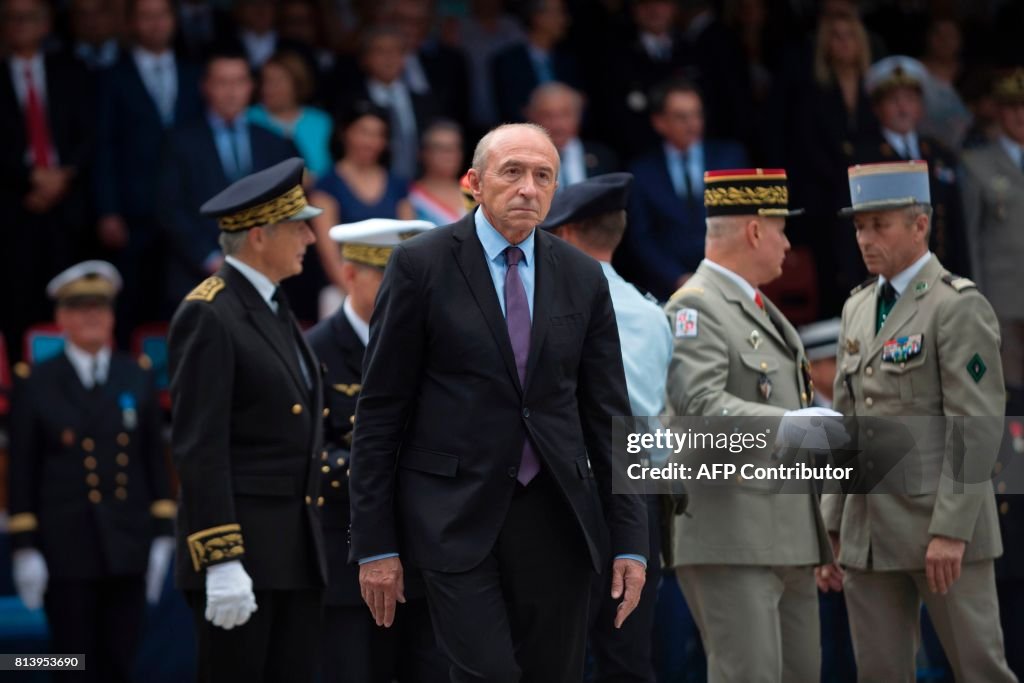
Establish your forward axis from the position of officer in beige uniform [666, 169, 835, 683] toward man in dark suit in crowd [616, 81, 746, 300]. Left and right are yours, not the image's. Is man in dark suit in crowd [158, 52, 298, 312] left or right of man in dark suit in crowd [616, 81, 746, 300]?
left

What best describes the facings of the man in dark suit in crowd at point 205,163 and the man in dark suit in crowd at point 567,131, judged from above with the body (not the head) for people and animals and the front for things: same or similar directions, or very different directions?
same or similar directions

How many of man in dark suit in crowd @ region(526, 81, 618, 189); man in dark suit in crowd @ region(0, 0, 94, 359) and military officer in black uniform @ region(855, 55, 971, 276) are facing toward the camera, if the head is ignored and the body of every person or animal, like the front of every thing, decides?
3

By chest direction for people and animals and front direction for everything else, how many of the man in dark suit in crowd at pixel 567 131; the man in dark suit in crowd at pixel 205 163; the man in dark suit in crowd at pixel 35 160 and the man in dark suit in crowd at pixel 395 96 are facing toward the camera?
4

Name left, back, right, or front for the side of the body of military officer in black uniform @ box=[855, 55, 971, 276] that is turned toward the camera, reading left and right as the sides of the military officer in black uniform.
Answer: front

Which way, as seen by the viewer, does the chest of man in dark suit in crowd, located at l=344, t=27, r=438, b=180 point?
toward the camera

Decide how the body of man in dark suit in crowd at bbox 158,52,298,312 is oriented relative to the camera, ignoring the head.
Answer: toward the camera

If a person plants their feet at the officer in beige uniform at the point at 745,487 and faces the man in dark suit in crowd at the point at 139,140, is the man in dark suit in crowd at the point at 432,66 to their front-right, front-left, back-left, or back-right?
front-right

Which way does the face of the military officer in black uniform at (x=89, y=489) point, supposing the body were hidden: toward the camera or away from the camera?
toward the camera

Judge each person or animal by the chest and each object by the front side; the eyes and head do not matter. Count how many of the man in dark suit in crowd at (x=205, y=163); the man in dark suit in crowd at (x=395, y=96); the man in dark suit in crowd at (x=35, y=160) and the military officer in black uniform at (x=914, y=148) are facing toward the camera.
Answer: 4

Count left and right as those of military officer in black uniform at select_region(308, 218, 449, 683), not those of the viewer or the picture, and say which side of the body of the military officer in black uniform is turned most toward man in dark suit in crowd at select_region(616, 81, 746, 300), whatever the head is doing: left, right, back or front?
back

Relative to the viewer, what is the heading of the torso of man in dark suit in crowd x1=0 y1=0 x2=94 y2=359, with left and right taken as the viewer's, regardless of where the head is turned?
facing the viewer

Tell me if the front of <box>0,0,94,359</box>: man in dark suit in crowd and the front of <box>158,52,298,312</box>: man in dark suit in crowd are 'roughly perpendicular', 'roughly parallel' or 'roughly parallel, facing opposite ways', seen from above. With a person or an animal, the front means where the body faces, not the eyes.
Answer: roughly parallel

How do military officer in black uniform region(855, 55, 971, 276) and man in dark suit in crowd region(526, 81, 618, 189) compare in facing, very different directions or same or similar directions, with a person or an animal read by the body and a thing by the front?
same or similar directions

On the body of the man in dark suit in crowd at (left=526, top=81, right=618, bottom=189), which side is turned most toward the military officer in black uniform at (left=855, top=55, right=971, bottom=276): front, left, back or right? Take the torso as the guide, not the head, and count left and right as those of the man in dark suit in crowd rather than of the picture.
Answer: left
